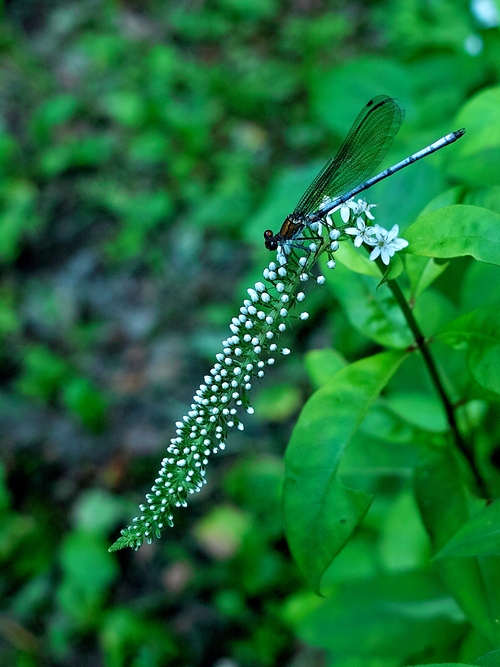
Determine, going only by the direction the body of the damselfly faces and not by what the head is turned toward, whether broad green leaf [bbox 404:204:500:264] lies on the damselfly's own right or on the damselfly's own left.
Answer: on the damselfly's own left

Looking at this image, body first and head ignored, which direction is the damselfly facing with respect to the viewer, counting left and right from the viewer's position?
facing to the left of the viewer

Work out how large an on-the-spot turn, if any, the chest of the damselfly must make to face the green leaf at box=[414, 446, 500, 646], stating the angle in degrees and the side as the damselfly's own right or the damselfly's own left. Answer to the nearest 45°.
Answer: approximately 180°
